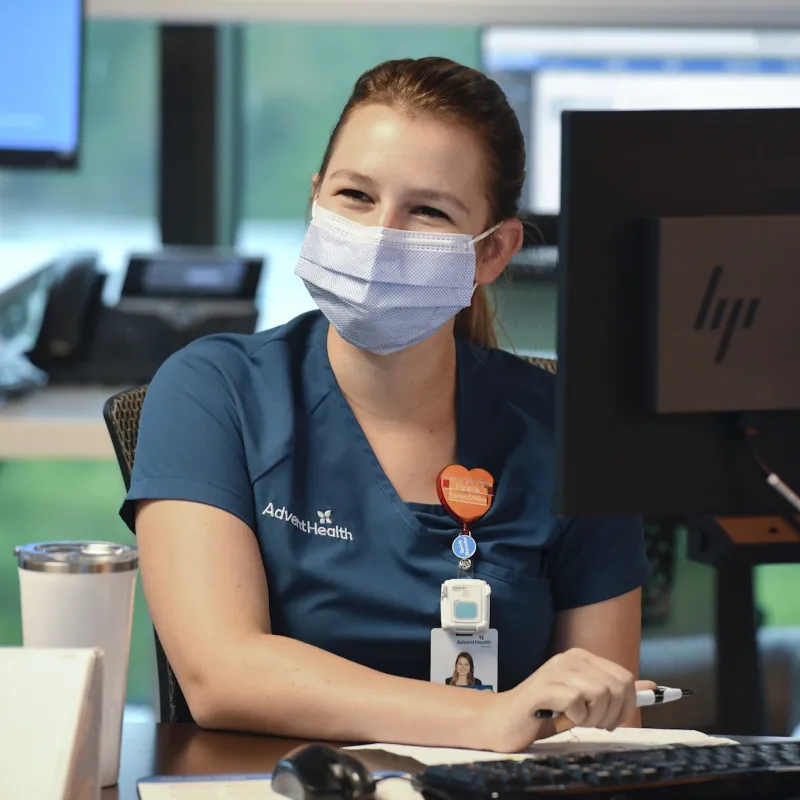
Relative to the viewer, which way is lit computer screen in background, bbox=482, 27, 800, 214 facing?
toward the camera

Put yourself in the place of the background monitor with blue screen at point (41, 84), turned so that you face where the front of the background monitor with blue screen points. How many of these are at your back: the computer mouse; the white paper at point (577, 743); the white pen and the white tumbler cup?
0

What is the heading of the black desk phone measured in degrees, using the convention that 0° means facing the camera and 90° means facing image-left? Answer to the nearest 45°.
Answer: approximately 0°

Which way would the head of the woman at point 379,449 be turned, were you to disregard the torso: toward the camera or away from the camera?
toward the camera

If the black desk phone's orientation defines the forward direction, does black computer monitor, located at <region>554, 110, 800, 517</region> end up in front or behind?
in front

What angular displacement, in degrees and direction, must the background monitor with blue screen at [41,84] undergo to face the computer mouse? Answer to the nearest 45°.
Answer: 0° — it already faces it

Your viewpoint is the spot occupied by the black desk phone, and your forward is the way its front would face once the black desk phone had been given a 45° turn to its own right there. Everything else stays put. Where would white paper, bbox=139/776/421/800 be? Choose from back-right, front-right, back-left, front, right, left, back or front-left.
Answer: front-left

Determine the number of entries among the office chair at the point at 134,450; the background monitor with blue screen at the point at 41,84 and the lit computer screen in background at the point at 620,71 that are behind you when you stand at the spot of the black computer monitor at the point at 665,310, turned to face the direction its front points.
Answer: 0

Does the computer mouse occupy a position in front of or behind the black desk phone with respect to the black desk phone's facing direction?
in front

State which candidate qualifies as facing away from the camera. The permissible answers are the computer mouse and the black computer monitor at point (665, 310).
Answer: the black computer monitor

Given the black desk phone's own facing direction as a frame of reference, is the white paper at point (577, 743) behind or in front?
in front

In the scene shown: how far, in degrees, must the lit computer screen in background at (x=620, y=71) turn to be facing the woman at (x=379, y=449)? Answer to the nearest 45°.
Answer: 0° — it already faces them

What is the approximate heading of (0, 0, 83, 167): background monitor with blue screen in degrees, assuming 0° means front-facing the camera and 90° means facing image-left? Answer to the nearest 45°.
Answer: approximately 0°

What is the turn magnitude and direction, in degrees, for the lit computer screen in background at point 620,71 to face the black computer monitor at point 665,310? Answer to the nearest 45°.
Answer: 0° — it already faces it

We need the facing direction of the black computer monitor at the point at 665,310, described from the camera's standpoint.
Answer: facing away from the viewer
